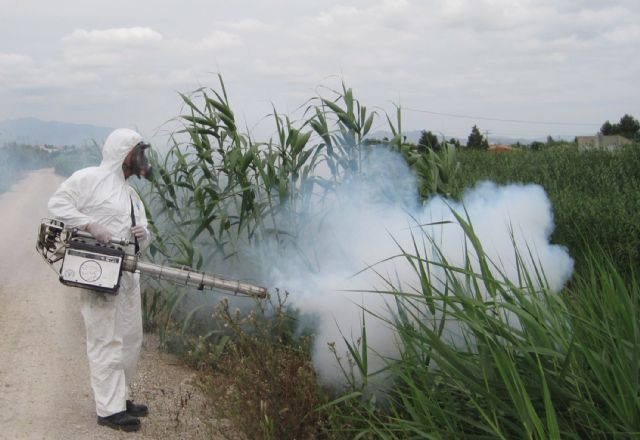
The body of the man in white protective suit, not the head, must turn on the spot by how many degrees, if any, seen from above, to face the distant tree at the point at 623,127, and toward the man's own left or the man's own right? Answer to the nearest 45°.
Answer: approximately 45° to the man's own left

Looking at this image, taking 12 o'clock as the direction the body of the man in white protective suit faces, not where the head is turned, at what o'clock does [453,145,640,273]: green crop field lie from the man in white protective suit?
The green crop field is roughly at 11 o'clock from the man in white protective suit.

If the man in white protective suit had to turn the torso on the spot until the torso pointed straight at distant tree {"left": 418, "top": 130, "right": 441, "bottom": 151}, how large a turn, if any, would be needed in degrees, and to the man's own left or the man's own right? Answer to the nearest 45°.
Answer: approximately 45° to the man's own left

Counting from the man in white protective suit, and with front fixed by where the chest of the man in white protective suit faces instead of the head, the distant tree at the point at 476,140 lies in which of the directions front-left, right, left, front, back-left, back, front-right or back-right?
front-left

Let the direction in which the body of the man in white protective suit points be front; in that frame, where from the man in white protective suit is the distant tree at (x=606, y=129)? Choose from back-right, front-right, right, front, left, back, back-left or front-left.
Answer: front-left

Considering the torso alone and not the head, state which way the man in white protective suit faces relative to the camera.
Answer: to the viewer's right
